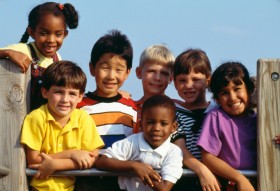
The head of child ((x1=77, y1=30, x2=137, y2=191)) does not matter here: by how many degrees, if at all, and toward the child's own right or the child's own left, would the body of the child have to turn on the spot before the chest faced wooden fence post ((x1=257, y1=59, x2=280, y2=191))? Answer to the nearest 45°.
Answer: approximately 45° to the child's own left

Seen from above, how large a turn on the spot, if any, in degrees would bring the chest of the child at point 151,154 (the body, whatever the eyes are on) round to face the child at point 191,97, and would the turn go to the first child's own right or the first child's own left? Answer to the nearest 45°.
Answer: approximately 135° to the first child's own left

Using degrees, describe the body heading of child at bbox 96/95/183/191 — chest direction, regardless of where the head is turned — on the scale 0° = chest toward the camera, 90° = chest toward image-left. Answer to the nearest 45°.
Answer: approximately 0°

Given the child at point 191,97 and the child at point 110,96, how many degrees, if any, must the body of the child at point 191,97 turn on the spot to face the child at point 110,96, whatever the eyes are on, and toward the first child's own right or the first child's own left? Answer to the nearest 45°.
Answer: approximately 90° to the first child's own right

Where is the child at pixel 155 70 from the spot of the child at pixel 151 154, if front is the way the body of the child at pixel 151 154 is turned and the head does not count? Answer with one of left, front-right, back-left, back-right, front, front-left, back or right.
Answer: back
